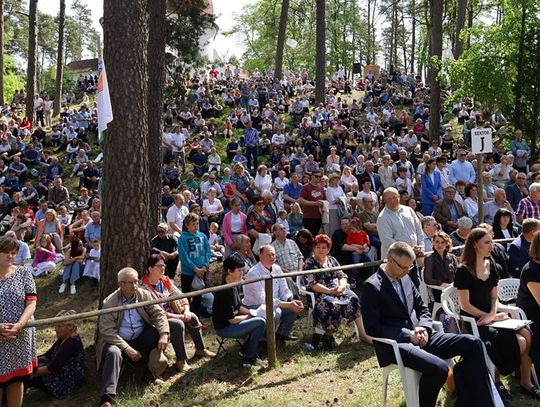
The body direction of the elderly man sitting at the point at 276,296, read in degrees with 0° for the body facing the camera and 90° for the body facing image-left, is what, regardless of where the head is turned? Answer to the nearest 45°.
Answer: approximately 315°

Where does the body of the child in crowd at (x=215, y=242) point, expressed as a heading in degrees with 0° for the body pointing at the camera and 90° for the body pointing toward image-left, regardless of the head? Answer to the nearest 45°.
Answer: approximately 315°

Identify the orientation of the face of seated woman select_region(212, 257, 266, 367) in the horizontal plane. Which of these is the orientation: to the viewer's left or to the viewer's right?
to the viewer's right

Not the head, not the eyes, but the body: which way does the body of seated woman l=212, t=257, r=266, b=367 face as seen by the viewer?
to the viewer's right

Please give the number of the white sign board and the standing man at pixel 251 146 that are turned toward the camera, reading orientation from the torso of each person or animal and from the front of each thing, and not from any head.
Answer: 2

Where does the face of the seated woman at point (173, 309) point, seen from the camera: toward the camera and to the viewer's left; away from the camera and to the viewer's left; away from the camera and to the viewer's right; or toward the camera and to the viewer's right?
toward the camera and to the viewer's right

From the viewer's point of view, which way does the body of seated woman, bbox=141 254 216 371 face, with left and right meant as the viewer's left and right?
facing the viewer and to the right of the viewer
